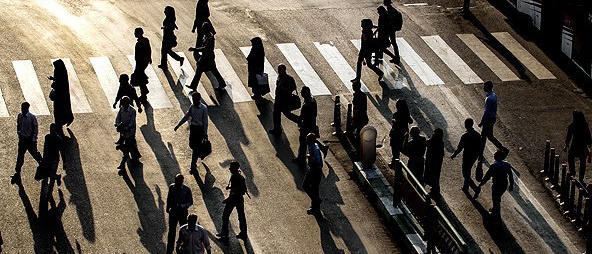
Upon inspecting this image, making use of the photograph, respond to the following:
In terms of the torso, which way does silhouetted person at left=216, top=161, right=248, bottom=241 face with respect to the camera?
to the viewer's left

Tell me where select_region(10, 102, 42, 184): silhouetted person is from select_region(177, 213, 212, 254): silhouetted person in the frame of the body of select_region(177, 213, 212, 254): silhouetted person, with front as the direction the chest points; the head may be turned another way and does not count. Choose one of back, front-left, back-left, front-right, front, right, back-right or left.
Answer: back-right

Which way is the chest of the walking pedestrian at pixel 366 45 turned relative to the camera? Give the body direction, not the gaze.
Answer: to the viewer's left

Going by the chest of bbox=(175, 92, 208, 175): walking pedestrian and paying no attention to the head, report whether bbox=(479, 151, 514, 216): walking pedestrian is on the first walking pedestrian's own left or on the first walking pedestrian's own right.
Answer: on the first walking pedestrian's own left

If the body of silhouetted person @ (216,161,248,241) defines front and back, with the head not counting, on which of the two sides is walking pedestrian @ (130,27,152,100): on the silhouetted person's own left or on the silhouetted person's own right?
on the silhouetted person's own right
